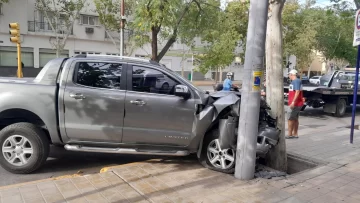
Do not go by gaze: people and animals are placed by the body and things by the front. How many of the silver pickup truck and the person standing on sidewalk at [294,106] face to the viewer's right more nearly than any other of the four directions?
1

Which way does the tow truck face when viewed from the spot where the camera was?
facing away from the viewer and to the right of the viewer

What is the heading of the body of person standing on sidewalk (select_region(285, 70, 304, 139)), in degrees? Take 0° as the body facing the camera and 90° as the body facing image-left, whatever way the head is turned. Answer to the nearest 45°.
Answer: approximately 90°

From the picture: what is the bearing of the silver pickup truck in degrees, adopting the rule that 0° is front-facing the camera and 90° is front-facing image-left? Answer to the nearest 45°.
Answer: approximately 270°

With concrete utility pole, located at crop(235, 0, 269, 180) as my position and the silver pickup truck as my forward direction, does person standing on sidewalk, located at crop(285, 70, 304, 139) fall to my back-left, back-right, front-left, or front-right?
back-right

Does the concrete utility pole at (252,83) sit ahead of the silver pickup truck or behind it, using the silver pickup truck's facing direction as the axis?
ahead

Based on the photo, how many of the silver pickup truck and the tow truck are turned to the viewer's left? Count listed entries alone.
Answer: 0

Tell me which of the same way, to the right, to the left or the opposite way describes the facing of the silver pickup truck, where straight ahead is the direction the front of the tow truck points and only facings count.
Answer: the same way

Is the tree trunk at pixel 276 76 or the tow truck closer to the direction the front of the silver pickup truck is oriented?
the tree trunk

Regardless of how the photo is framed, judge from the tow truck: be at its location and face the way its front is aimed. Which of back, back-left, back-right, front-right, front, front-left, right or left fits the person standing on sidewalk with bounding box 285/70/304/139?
back-right

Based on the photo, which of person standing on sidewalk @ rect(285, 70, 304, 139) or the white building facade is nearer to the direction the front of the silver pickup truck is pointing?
the person standing on sidewalk

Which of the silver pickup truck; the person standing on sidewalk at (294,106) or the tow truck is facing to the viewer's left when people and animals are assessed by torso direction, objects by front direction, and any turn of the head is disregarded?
the person standing on sidewalk

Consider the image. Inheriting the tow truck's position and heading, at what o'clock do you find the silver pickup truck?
The silver pickup truck is roughly at 5 o'clock from the tow truck.

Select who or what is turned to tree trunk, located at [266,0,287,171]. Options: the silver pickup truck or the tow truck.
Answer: the silver pickup truck

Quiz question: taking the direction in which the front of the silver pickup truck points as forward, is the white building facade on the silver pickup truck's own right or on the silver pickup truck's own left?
on the silver pickup truck's own left

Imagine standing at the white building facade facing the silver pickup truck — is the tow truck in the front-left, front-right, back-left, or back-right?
front-left

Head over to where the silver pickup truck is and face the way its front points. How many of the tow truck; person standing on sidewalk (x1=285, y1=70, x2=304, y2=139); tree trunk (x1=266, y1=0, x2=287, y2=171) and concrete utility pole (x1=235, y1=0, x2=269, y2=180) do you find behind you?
0
